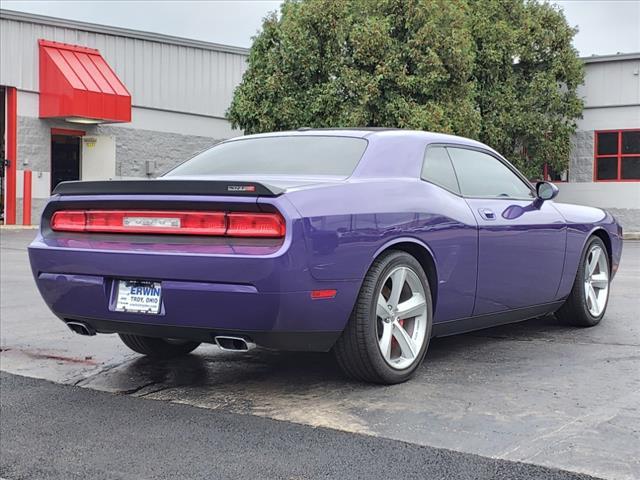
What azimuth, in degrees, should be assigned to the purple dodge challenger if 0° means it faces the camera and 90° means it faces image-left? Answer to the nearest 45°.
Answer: approximately 225°
